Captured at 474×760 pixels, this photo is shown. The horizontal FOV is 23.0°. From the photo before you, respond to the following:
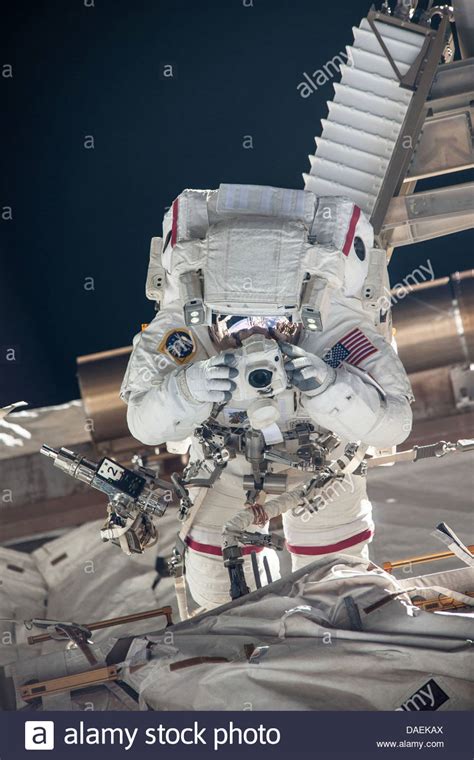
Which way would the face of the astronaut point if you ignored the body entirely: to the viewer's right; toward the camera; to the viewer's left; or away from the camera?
toward the camera

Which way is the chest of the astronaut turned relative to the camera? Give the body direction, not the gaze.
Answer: toward the camera

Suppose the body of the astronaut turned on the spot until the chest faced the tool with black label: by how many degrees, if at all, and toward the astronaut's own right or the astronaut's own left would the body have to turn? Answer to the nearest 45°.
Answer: approximately 90° to the astronaut's own right
